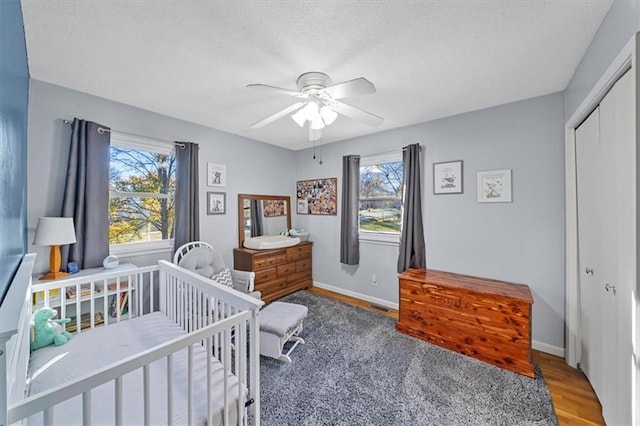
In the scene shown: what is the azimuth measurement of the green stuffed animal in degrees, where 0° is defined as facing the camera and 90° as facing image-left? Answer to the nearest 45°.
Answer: approximately 315°

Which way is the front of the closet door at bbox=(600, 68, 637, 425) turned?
to the viewer's left

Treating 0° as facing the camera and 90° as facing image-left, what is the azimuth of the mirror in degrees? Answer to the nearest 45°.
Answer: approximately 315°

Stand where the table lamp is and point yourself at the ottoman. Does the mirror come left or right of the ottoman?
left

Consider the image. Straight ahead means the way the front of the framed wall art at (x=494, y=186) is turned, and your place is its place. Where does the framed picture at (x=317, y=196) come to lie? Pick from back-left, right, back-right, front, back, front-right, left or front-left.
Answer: right

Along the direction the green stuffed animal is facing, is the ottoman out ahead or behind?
ahead

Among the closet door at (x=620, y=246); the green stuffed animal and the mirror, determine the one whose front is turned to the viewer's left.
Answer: the closet door

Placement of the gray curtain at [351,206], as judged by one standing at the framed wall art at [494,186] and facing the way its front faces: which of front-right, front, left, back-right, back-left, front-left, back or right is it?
right

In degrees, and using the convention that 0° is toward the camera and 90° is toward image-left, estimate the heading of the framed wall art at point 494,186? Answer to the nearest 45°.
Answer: approximately 0°

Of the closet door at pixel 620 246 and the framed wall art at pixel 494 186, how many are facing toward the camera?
1
